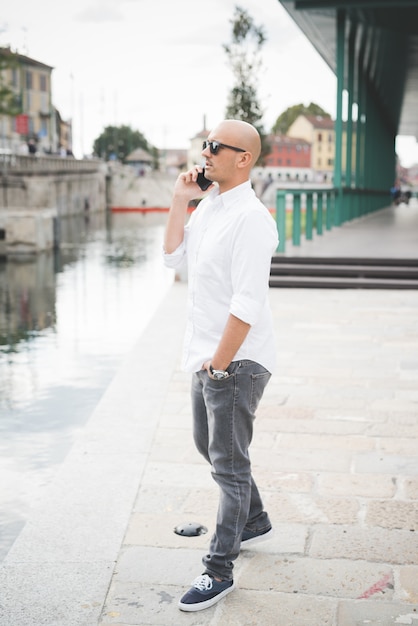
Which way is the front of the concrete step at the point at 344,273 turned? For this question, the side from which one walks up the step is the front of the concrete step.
toward the camera

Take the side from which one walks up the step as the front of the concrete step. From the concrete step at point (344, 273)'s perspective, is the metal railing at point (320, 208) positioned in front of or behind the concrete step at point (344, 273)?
behind

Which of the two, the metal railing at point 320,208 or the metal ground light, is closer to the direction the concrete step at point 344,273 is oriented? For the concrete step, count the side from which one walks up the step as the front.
the metal ground light

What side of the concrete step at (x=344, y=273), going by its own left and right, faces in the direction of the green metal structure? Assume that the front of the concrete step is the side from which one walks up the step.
back

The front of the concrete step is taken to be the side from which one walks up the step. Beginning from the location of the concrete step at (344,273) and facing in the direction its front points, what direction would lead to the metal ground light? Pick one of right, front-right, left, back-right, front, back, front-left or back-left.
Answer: front

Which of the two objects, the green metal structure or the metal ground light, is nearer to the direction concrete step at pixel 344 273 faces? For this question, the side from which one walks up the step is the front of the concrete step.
the metal ground light

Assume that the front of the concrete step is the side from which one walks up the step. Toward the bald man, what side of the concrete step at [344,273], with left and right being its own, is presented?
front

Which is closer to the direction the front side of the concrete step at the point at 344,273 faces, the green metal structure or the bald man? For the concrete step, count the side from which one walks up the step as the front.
the bald man

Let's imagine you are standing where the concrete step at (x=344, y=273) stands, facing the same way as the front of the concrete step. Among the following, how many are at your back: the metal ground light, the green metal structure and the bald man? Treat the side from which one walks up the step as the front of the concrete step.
1

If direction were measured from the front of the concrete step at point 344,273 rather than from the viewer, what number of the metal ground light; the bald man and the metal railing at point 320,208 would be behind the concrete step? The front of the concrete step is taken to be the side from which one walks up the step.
1
